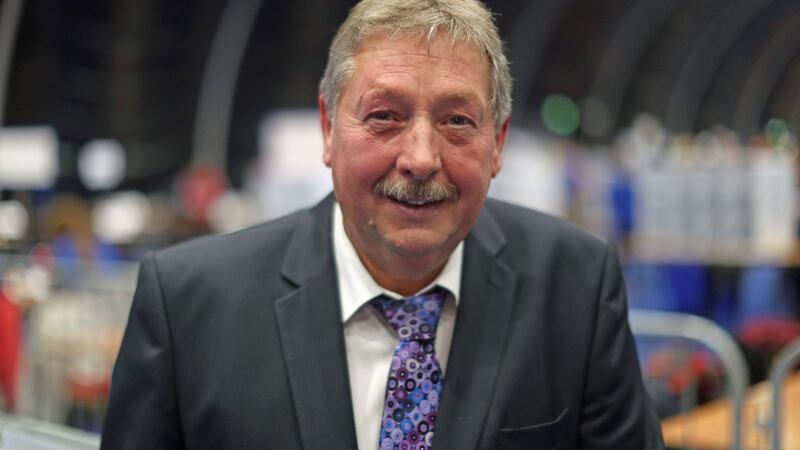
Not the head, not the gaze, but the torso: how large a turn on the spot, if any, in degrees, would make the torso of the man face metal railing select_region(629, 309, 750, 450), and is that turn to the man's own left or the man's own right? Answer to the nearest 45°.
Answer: approximately 135° to the man's own left

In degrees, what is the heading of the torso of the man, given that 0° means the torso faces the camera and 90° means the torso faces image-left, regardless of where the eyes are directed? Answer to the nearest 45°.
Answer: approximately 0°

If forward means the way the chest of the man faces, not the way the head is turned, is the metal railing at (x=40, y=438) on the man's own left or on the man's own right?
on the man's own right

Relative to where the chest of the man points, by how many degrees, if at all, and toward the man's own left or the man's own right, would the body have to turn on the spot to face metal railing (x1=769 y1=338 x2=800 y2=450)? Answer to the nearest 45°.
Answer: approximately 135° to the man's own left
